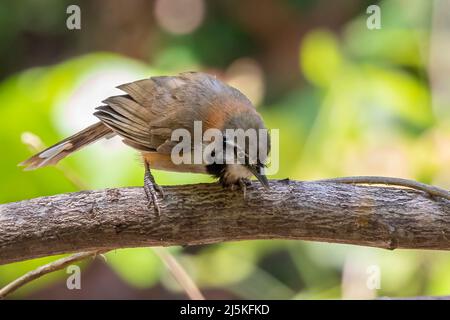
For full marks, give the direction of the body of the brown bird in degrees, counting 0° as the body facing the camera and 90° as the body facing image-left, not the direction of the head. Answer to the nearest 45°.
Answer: approximately 270°

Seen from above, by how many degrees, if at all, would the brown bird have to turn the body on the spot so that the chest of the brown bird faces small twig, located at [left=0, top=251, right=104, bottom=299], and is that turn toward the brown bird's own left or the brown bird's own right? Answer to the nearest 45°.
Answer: approximately 135° to the brown bird's own right
